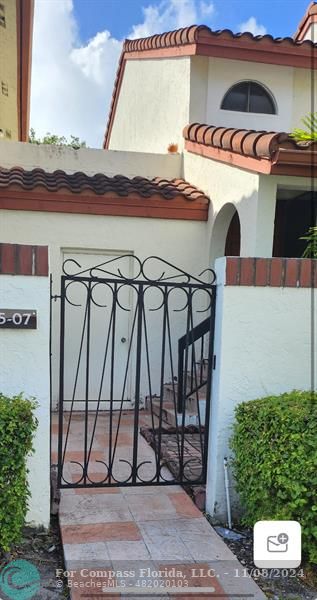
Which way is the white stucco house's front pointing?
toward the camera

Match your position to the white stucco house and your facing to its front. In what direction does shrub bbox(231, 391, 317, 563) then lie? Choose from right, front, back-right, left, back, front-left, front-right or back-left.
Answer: front

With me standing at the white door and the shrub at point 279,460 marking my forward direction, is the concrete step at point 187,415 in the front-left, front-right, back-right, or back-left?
front-left

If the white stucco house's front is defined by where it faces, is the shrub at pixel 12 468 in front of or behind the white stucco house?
in front
